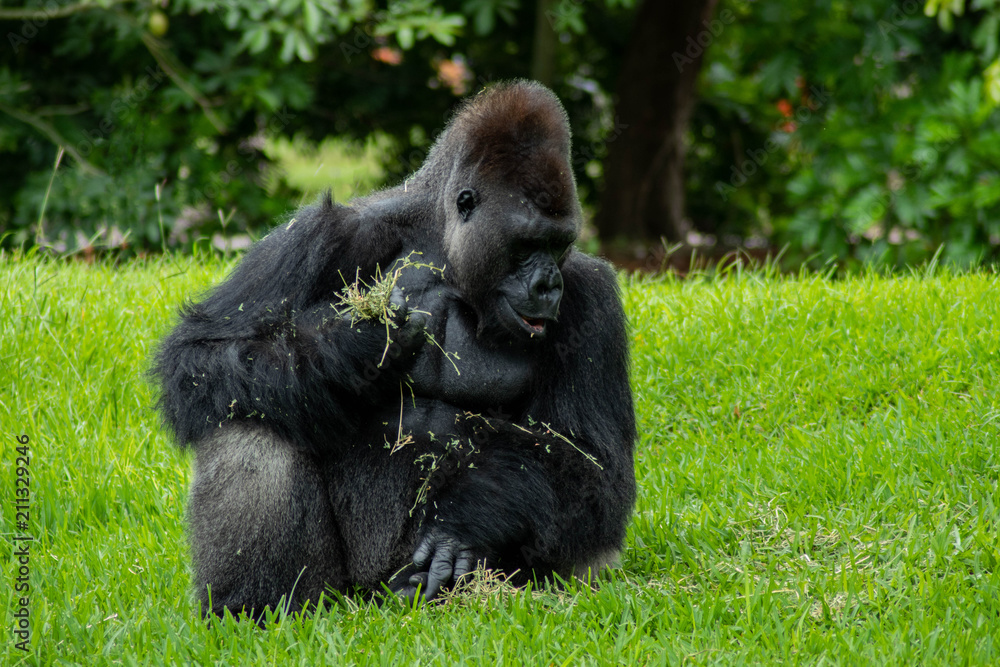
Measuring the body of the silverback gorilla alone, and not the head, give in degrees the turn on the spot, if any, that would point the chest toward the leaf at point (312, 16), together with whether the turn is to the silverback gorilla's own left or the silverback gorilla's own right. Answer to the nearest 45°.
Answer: approximately 135° to the silverback gorilla's own left

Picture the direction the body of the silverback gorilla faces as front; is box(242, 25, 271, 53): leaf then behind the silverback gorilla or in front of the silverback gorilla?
behind

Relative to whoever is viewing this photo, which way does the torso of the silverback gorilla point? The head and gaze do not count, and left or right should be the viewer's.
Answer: facing the viewer and to the right of the viewer

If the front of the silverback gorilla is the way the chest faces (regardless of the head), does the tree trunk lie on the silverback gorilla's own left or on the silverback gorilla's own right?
on the silverback gorilla's own left
